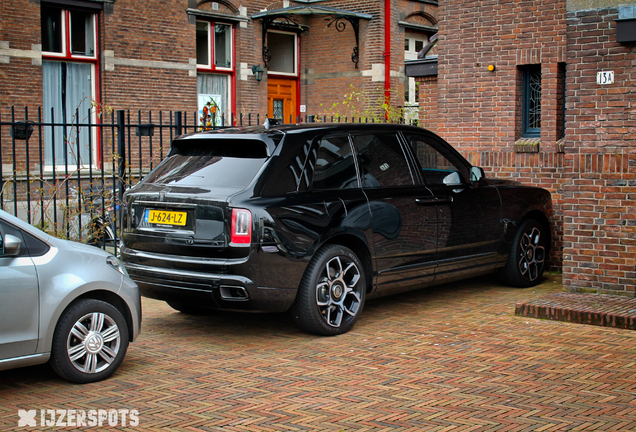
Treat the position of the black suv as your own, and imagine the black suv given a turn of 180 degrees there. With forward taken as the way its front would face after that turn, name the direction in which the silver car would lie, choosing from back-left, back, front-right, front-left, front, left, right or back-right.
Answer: front

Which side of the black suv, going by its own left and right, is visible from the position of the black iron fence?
left

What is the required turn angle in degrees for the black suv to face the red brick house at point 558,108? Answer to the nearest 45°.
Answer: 0° — it already faces it

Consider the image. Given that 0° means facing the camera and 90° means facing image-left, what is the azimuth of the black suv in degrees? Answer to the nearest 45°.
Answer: approximately 225°

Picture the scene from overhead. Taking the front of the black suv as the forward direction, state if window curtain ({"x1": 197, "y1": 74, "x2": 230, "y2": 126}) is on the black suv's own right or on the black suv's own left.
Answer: on the black suv's own left
